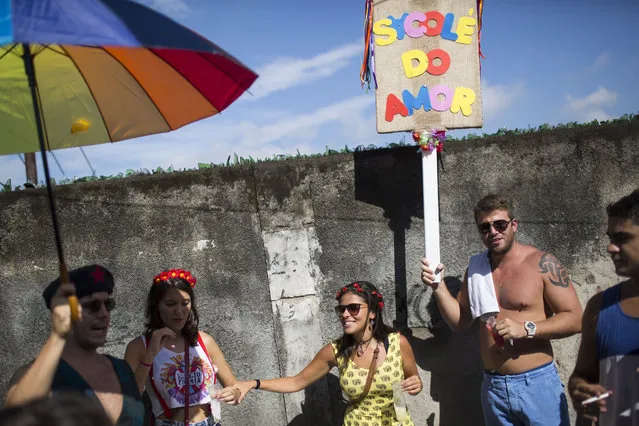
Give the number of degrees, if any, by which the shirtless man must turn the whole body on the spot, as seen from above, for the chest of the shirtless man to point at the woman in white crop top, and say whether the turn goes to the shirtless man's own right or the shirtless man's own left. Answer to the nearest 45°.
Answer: approximately 45° to the shirtless man's own right

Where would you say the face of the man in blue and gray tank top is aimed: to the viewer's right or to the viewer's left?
to the viewer's left

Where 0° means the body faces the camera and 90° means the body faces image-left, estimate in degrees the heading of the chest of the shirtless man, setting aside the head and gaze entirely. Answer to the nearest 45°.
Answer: approximately 45°

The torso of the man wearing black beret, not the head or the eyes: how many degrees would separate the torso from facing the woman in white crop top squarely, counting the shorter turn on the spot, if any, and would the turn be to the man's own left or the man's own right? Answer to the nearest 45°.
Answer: approximately 90° to the man's own left

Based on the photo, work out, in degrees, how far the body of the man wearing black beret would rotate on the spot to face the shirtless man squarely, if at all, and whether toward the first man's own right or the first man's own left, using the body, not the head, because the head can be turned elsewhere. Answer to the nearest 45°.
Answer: approximately 45° to the first man's own left

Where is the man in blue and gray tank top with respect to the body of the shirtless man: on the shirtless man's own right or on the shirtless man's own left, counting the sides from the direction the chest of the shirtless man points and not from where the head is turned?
on the shirtless man's own left

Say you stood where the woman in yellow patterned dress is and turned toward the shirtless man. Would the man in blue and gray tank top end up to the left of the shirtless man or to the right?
right

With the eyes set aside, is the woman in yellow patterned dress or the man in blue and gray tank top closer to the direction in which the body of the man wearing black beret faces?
the man in blue and gray tank top

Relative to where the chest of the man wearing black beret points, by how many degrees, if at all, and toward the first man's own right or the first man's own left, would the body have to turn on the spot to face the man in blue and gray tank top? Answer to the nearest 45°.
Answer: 0° — they already face them

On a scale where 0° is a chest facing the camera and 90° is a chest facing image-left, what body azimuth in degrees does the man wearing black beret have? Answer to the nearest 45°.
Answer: approximately 315°
